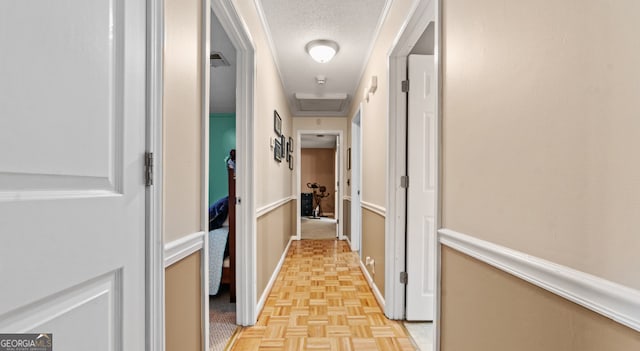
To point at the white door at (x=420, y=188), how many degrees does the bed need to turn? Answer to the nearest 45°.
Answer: approximately 135° to its left

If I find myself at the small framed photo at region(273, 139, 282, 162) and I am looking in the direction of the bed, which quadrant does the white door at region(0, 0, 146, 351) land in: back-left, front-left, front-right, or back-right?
front-left

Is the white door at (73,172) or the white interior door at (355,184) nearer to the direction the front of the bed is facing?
the white door

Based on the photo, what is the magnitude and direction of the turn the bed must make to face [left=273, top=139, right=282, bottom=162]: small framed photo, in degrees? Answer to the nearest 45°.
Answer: approximately 135° to its right

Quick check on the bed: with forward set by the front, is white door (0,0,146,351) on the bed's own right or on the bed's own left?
on the bed's own left

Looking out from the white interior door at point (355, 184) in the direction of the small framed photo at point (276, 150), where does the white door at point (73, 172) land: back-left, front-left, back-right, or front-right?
front-left

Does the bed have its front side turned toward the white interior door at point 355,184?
no

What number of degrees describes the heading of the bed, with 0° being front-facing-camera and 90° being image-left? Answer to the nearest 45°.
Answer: approximately 90°

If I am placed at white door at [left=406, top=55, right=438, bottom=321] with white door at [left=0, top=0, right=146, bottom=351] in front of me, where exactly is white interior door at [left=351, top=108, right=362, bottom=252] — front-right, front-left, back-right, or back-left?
back-right
